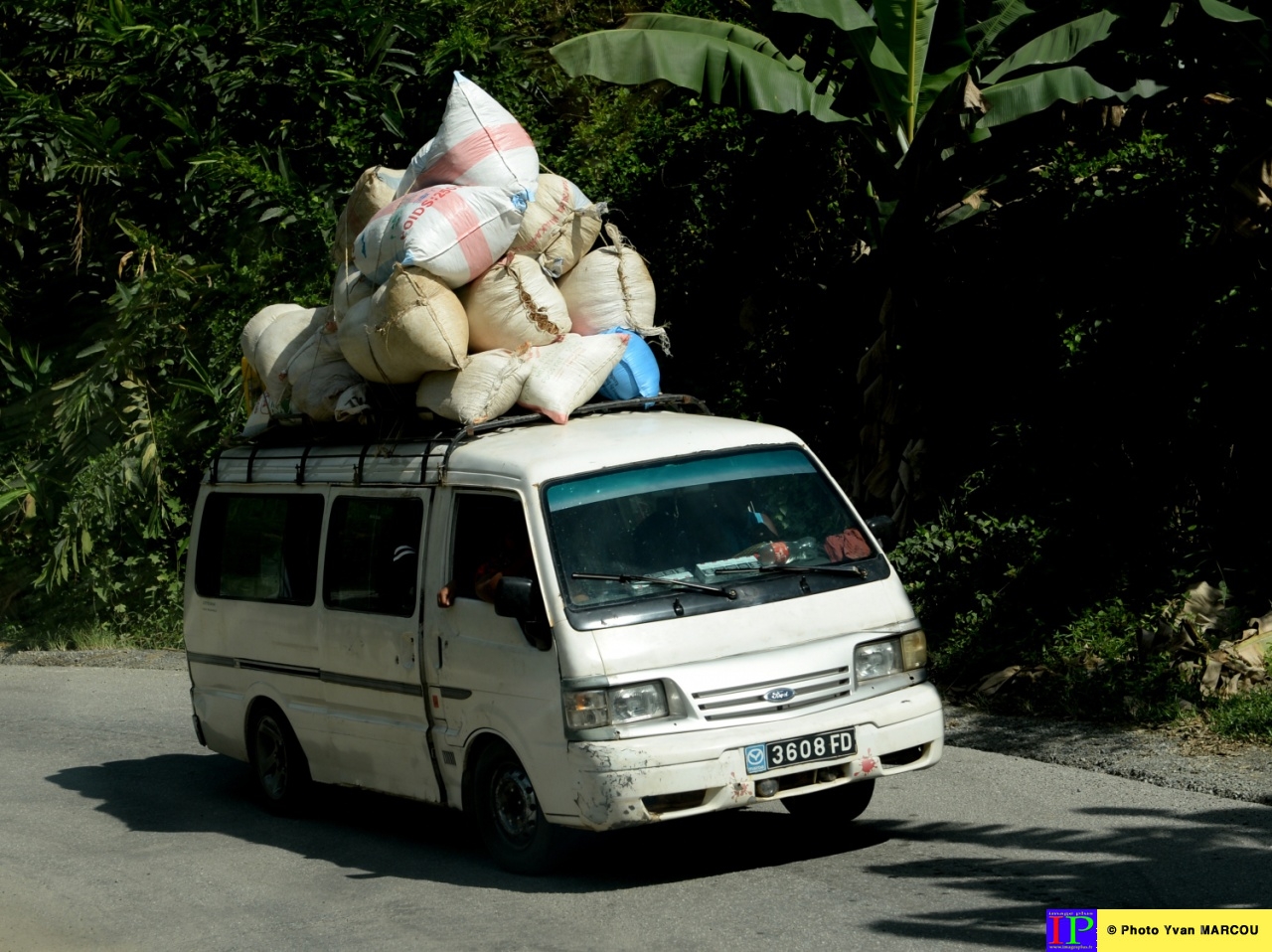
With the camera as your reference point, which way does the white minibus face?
facing the viewer and to the right of the viewer
